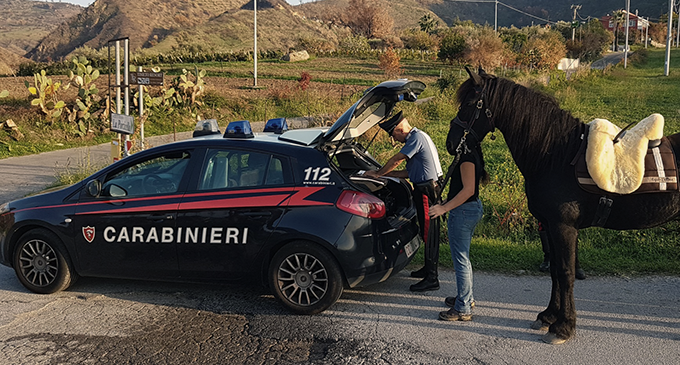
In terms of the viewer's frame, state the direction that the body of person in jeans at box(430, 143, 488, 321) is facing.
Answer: to the viewer's left

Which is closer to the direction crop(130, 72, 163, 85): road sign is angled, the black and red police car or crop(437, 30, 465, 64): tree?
the black and red police car

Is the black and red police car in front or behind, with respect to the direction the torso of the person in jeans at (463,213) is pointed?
in front

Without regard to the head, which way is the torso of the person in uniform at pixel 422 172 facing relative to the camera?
to the viewer's left

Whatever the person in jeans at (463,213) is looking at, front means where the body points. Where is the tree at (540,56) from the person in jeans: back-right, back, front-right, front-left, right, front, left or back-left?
right

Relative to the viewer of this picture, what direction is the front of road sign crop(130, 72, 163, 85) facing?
facing the viewer

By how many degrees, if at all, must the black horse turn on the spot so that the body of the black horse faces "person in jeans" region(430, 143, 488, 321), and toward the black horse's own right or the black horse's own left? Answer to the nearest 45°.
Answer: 0° — it already faces them

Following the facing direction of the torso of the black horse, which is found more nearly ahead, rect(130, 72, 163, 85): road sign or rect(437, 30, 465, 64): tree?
the road sign

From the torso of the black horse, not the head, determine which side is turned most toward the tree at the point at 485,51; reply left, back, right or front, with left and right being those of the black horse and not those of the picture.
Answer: right

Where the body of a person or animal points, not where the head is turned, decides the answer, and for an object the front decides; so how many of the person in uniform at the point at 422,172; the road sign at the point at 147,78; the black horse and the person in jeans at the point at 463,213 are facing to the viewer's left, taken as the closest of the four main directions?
3

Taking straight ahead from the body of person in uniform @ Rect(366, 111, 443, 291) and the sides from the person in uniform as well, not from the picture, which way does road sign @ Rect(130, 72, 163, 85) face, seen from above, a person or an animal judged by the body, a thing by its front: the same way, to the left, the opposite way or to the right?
to the left

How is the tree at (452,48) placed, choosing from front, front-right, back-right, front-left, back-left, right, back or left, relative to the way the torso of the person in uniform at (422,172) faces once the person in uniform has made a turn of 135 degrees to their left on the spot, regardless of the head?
back-left

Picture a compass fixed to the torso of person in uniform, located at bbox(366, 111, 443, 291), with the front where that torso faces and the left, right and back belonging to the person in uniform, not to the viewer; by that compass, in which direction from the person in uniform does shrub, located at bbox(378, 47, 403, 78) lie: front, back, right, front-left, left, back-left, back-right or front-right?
right

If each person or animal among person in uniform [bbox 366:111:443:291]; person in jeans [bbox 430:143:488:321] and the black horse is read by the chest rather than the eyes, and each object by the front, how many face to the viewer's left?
3

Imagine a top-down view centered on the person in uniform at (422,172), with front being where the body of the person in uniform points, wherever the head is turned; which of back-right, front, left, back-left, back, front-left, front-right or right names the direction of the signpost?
front-right

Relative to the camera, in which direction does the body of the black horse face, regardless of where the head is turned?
to the viewer's left

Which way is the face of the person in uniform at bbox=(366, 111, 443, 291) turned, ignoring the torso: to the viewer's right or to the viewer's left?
to the viewer's left

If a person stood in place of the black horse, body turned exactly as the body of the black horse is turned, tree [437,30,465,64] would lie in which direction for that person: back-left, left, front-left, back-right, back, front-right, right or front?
right
